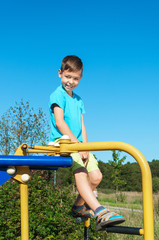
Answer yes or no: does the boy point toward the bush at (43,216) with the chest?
no

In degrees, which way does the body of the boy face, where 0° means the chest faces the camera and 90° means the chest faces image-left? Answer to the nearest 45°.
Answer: approximately 315°
